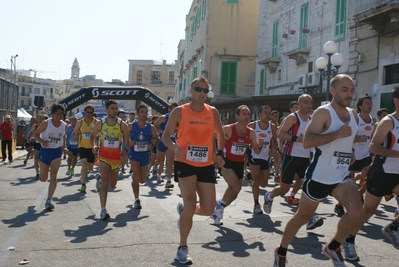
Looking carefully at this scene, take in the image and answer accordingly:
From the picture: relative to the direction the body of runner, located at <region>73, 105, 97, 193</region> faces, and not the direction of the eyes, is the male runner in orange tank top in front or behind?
in front

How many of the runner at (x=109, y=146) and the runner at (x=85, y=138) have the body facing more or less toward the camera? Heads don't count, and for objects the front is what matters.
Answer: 2

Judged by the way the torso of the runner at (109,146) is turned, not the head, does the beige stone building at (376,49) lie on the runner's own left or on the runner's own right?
on the runner's own left

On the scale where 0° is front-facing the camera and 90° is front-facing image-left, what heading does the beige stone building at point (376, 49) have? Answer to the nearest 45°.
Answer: approximately 45°

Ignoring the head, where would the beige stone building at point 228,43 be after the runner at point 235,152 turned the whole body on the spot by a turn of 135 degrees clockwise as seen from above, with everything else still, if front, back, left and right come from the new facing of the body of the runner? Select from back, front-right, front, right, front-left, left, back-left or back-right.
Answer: right

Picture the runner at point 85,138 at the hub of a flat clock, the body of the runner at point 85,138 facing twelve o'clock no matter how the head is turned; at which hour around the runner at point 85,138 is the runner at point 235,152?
the runner at point 235,152 is roughly at 11 o'clock from the runner at point 85,138.

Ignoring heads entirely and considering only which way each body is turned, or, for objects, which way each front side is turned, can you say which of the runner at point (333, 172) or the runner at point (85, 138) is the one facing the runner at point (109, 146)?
the runner at point (85, 138)

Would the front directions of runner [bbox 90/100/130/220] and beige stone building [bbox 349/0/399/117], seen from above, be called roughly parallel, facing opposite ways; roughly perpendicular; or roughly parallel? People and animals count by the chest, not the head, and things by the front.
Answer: roughly perpendicular

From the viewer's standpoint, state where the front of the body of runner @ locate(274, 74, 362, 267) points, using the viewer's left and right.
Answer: facing the viewer and to the right of the viewer

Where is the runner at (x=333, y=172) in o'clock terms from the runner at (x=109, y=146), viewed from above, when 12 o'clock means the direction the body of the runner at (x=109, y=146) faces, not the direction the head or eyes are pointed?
the runner at (x=333, y=172) is roughly at 11 o'clock from the runner at (x=109, y=146).

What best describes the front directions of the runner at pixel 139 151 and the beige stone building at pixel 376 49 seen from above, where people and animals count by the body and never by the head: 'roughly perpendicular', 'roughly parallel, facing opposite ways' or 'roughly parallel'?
roughly perpendicular

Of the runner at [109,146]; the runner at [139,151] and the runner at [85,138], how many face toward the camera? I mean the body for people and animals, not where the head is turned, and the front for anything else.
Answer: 3
